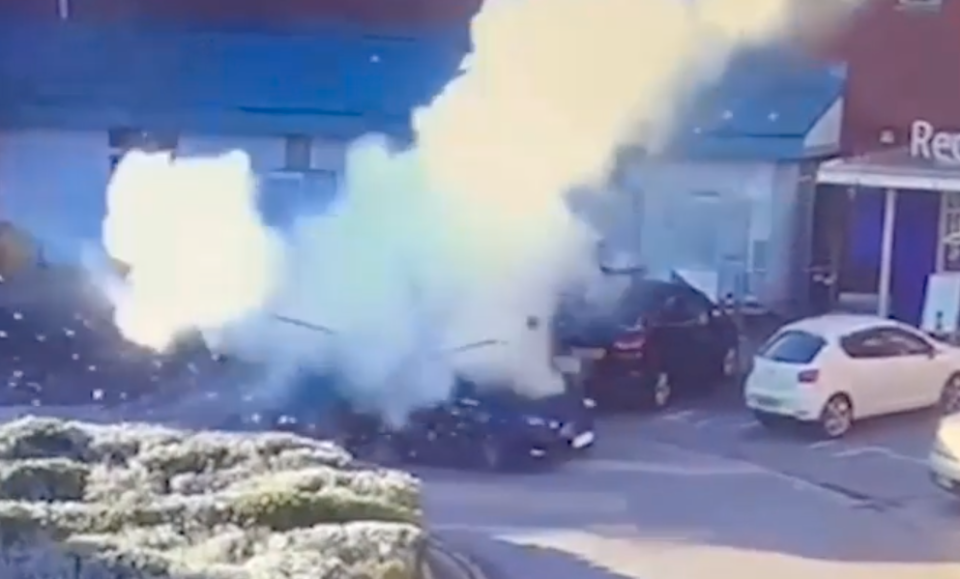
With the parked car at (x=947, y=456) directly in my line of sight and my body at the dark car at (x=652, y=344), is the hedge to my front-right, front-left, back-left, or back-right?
back-right

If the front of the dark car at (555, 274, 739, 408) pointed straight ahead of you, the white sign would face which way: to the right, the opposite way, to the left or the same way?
the opposite way

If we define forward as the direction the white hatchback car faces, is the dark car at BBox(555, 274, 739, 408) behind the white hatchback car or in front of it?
behind

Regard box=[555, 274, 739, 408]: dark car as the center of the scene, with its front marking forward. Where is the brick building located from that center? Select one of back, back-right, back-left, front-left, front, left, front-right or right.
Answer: front-right

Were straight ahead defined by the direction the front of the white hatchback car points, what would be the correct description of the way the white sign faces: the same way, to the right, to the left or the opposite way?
the opposite way

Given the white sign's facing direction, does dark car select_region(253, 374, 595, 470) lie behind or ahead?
ahead

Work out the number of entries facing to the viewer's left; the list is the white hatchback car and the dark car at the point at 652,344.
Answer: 0

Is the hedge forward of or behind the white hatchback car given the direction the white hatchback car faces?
behind

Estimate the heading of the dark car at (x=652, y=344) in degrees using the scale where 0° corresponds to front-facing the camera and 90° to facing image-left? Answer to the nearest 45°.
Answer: approximately 225°

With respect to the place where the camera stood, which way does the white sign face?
facing the viewer and to the left of the viewer

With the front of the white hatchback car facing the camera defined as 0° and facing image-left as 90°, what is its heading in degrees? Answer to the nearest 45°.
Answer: approximately 225°

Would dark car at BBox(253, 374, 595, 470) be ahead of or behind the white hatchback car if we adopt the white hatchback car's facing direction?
behind
